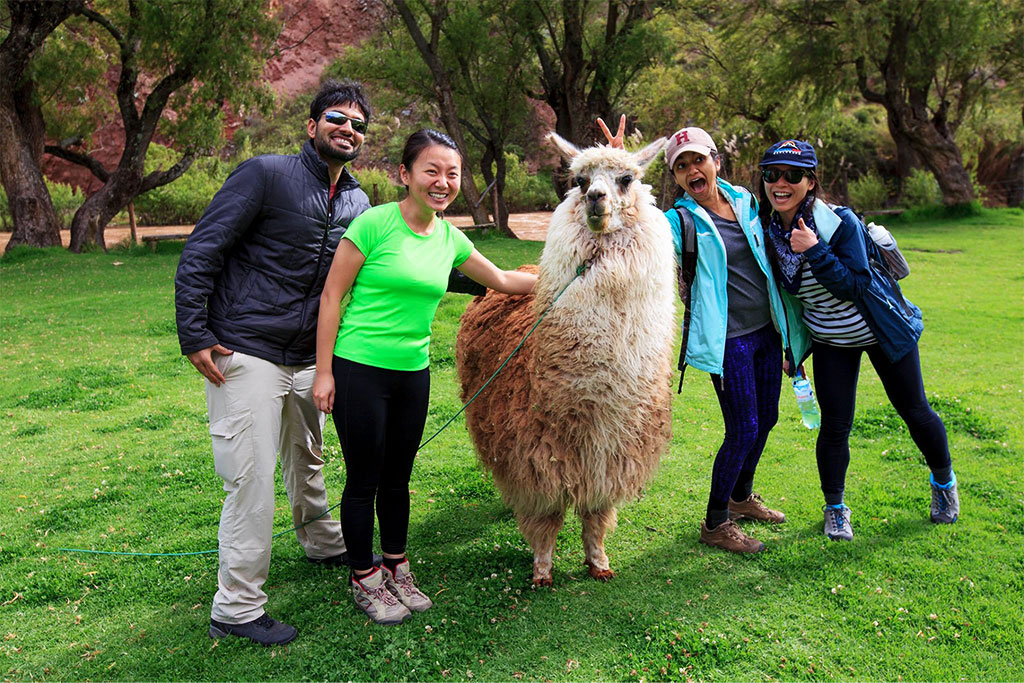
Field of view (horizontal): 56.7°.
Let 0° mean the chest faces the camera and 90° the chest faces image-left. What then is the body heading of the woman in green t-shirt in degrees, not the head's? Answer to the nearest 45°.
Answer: approximately 315°

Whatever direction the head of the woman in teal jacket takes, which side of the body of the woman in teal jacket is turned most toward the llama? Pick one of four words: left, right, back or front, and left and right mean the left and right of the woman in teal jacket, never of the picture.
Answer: right

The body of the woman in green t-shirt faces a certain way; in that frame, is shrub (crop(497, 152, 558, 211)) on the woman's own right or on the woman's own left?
on the woman's own left

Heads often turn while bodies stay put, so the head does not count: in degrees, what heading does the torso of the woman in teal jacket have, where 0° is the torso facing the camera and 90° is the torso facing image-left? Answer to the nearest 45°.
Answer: approximately 315°

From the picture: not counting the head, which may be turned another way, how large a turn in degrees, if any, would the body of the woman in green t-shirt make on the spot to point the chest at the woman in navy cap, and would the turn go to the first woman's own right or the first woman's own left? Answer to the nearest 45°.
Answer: approximately 45° to the first woman's own left

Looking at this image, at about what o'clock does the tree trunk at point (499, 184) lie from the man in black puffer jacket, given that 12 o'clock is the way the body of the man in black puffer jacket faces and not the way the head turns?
The tree trunk is roughly at 8 o'clock from the man in black puffer jacket.

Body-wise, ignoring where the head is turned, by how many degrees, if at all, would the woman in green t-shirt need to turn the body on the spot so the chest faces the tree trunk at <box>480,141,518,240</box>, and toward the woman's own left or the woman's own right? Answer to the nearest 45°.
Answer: approximately 135° to the woman's own left

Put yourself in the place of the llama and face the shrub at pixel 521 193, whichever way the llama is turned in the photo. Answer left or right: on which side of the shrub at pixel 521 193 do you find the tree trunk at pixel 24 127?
left
